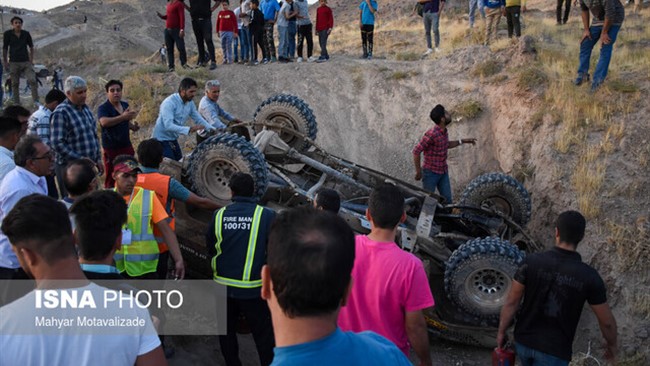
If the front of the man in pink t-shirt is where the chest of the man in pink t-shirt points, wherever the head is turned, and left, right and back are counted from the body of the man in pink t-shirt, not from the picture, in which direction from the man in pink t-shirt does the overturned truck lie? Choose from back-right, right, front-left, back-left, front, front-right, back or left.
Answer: front

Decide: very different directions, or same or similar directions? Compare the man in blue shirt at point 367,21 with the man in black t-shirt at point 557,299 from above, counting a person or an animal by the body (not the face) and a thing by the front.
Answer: very different directions

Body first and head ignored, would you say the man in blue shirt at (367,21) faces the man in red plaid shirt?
yes

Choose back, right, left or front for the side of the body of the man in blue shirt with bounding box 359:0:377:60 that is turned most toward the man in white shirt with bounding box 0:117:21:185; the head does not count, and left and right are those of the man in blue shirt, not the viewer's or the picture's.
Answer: front

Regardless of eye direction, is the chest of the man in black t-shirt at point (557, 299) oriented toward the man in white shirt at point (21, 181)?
no

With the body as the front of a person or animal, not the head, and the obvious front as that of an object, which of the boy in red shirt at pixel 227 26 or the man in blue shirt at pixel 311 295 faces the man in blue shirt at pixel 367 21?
the man in blue shirt at pixel 311 295

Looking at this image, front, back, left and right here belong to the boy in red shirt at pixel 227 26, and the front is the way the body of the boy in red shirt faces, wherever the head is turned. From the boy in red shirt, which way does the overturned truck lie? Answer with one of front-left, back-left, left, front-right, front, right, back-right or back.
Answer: front

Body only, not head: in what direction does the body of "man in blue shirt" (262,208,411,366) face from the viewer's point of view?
away from the camera

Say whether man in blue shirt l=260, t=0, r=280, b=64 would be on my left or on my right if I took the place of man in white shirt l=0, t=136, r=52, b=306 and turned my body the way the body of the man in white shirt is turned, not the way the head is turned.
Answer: on my left

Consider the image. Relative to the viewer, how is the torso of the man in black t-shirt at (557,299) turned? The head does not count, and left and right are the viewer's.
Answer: facing away from the viewer

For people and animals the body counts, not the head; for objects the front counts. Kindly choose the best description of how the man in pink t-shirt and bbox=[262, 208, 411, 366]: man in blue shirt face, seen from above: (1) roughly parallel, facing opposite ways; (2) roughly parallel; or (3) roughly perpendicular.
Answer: roughly parallel

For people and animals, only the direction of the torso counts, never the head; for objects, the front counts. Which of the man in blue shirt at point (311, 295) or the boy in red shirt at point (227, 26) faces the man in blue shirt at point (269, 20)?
the man in blue shirt at point (311, 295)

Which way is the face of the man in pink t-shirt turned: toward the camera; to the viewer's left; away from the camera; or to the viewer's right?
away from the camera

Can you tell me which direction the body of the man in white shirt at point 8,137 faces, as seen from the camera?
to the viewer's right

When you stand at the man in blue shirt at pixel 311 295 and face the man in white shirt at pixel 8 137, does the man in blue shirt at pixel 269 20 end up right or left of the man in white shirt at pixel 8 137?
right

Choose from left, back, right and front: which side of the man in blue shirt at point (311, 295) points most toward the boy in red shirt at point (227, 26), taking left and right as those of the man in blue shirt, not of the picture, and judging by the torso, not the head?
front

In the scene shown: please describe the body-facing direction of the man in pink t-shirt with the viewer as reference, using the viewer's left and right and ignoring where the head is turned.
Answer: facing away from the viewer

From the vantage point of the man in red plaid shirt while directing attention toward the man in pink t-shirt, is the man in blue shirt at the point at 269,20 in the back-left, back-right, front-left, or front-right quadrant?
back-right

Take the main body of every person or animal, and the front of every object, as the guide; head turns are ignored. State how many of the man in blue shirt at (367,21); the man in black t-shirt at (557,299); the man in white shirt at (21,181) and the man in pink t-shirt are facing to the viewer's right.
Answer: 1
